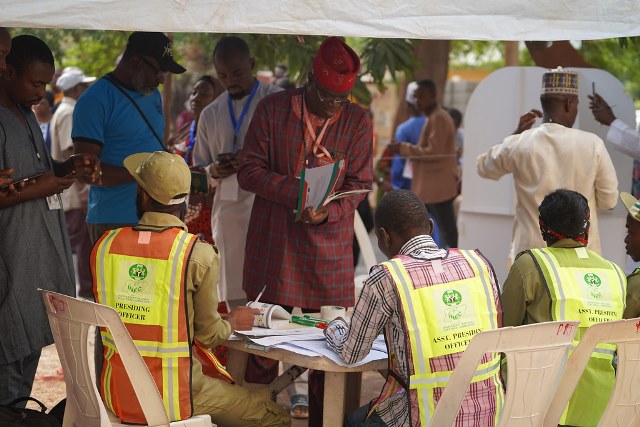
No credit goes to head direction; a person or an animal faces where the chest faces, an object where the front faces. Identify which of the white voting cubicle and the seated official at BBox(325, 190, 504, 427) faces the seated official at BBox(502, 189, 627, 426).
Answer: the white voting cubicle

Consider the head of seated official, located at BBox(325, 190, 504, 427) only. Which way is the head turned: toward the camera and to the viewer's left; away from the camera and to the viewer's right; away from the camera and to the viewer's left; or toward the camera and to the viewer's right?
away from the camera and to the viewer's left

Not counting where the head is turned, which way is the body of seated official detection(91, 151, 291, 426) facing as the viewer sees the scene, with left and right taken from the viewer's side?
facing away from the viewer and to the right of the viewer

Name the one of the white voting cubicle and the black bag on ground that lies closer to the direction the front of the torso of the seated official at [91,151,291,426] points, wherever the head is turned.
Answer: the white voting cubicle

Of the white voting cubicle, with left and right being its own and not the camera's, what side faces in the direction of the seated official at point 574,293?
front

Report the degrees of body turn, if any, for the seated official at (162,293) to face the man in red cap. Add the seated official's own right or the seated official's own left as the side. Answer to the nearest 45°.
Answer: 0° — they already face them

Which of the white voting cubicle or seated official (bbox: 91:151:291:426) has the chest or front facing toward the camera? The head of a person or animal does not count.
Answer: the white voting cubicle

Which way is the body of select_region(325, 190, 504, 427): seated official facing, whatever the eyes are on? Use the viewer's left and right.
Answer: facing away from the viewer and to the left of the viewer

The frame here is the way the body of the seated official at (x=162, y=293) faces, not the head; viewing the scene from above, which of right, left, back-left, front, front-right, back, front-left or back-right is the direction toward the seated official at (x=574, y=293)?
front-right

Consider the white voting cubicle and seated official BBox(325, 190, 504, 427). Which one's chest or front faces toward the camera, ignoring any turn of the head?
the white voting cubicle

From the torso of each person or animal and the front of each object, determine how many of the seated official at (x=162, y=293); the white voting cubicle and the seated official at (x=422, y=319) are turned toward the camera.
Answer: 1

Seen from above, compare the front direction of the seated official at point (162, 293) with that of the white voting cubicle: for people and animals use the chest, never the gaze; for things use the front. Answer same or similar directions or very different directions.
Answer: very different directions

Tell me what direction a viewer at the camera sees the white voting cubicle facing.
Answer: facing the viewer

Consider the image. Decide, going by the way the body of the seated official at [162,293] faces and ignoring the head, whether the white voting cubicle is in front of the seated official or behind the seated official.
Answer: in front

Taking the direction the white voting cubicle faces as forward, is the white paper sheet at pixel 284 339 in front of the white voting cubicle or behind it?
in front

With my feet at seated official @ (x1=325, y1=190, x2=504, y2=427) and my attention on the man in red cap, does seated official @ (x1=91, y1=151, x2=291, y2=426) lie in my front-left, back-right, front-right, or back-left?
front-left

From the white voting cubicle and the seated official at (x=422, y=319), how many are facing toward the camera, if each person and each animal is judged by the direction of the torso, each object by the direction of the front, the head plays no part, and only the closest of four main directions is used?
1

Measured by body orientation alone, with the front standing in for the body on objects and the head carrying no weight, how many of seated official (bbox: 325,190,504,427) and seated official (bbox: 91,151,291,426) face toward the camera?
0

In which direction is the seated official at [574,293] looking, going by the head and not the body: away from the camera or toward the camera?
away from the camera

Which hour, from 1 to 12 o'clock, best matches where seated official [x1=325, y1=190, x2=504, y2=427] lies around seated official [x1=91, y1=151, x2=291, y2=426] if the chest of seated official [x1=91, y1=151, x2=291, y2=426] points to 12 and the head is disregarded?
seated official [x1=325, y1=190, x2=504, y2=427] is roughly at 2 o'clock from seated official [x1=91, y1=151, x2=291, y2=426].
